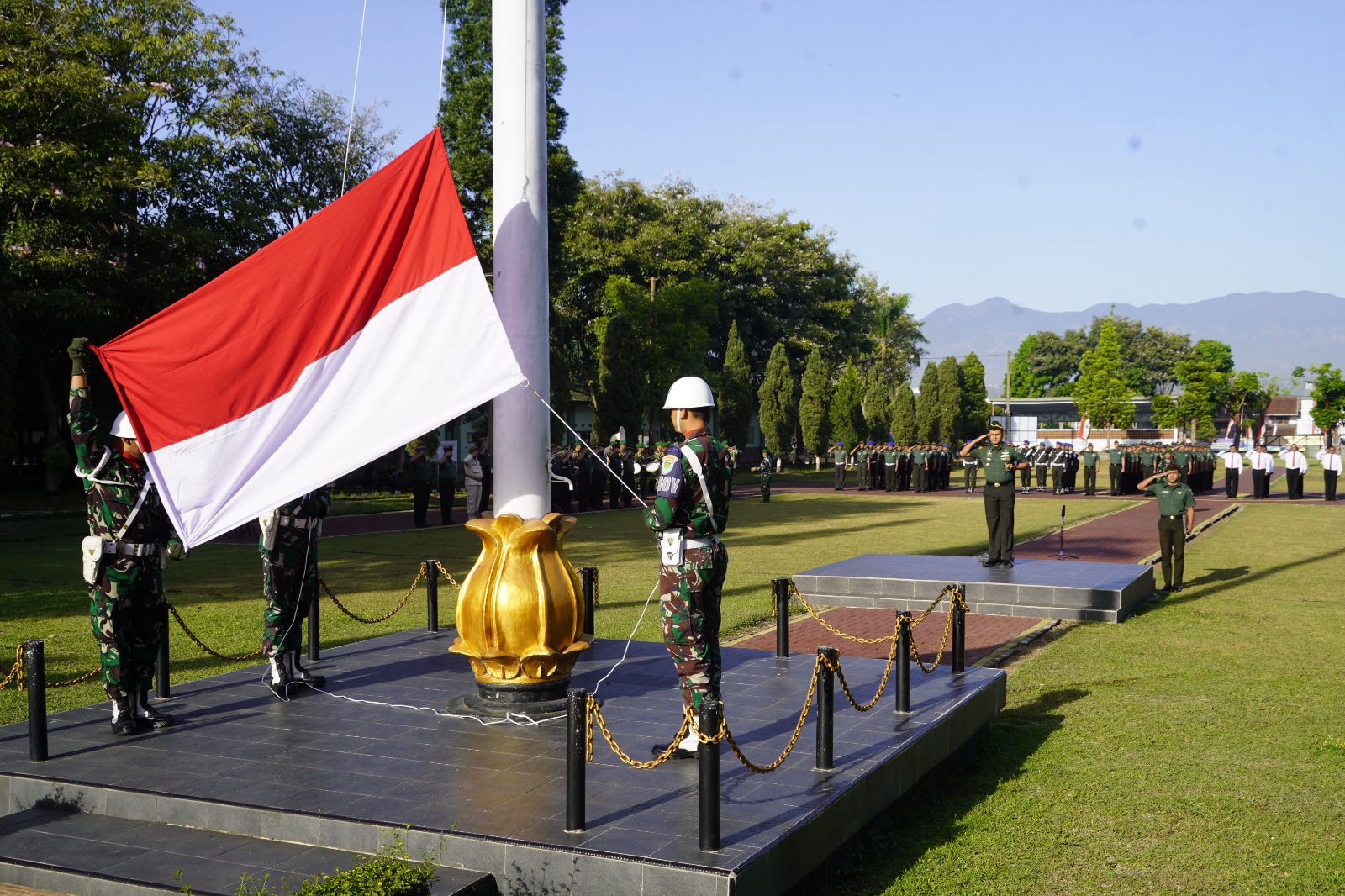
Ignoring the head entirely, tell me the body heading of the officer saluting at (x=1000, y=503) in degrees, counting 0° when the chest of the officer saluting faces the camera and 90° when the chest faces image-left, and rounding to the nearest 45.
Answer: approximately 0°

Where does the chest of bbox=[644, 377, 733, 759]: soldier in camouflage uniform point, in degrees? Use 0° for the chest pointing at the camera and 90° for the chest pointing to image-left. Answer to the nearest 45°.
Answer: approximately 135°

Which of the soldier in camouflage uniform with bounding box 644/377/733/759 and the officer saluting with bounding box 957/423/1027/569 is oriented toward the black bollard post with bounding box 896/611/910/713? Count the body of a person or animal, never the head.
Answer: the officer saluting

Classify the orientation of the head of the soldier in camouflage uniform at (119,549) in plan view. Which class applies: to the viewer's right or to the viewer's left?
to the viewer's right

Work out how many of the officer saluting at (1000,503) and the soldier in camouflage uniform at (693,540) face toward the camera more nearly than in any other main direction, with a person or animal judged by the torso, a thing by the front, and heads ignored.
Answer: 1
